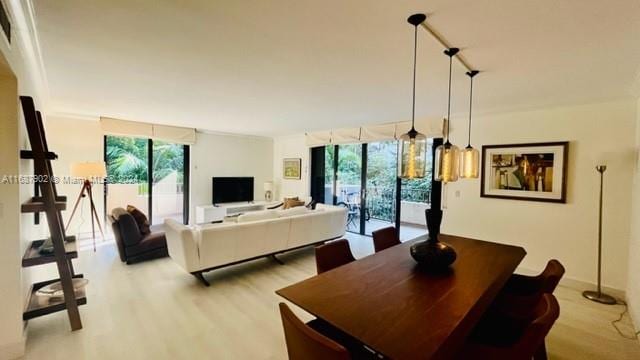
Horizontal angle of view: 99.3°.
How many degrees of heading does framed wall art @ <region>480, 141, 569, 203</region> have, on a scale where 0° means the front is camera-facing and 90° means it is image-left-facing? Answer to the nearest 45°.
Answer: approximately 45°

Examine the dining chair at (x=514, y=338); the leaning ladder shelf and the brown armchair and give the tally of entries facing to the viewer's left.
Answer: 1

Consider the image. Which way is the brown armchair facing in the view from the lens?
facing to the right of the viewer

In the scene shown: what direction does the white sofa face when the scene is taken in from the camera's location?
facing away from the viewer and to the left of the viewer

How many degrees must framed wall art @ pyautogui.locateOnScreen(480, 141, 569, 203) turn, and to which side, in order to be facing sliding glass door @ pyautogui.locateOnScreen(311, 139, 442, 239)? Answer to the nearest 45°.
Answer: approximately 45° to its right

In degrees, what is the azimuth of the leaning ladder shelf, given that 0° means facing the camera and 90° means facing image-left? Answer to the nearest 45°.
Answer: approximately 270°

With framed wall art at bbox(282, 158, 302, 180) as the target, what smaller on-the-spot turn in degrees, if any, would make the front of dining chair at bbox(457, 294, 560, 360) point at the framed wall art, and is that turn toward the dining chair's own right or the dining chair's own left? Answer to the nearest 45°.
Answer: approximately 45° to the dining chair's own right

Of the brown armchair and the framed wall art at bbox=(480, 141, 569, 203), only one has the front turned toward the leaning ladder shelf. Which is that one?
the framed wall art

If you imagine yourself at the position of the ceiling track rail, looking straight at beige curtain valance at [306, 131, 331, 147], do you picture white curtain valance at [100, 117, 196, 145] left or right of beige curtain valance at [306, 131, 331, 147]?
left

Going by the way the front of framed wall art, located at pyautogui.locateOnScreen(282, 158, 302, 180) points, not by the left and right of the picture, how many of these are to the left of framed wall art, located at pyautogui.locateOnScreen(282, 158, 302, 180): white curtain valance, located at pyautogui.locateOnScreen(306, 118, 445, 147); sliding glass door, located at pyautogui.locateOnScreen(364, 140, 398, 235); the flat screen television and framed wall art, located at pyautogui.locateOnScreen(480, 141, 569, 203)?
3

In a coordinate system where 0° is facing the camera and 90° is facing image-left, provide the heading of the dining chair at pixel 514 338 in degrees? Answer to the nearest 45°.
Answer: approximately 90°
